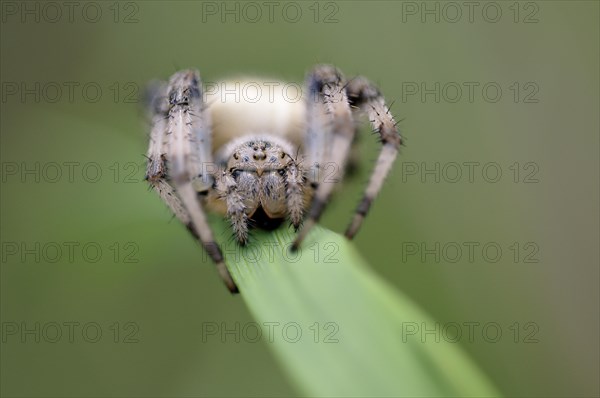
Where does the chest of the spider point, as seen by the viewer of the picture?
toward the camera
